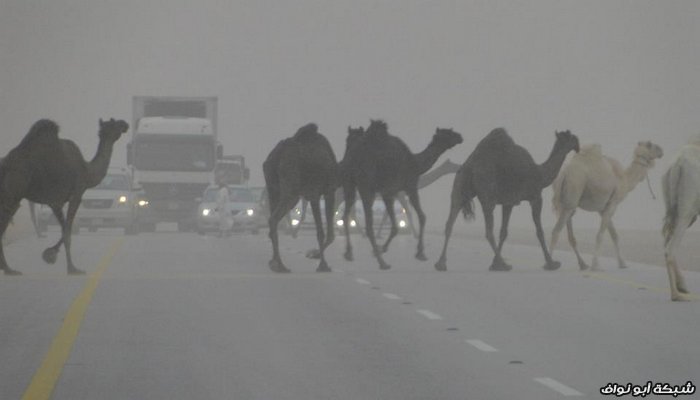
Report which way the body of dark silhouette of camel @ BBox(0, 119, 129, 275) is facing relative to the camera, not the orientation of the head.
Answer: to the viewer's right

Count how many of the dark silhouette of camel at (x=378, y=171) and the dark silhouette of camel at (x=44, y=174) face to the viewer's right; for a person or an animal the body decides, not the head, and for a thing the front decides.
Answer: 2

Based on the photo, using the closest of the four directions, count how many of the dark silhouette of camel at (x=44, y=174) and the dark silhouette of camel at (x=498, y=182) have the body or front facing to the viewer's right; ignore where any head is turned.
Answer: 2

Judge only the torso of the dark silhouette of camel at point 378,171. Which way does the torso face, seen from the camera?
to the viewer's right

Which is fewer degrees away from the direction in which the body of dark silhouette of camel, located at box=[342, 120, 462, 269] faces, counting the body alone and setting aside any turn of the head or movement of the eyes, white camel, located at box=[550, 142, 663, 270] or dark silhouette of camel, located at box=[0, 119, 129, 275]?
the white camel

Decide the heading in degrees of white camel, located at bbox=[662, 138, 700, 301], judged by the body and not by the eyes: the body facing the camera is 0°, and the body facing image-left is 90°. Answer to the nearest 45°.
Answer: approximately 270°

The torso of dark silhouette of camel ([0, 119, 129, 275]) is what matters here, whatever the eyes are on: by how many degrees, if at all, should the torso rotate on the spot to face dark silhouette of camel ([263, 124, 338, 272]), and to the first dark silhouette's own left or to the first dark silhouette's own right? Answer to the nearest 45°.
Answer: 0° — it already faces it

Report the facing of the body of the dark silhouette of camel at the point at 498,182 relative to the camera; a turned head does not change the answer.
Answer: to the viewer's right
